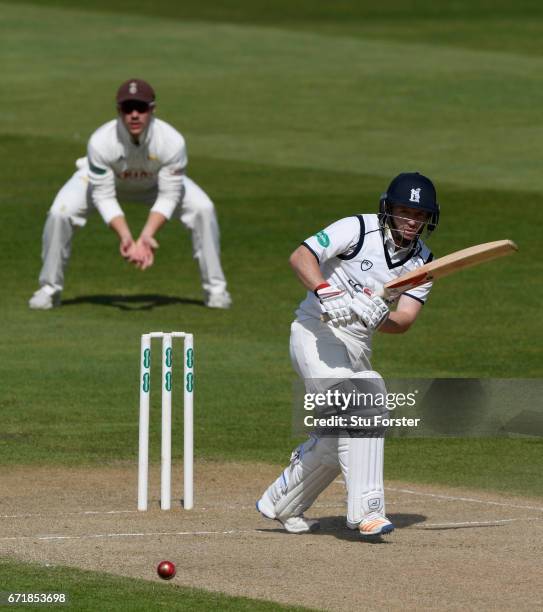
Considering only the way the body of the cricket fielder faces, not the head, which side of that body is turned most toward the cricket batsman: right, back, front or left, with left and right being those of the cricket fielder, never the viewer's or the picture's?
front

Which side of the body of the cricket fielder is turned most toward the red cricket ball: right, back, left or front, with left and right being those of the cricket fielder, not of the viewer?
front

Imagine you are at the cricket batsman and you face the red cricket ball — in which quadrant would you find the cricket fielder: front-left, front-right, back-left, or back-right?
back-right

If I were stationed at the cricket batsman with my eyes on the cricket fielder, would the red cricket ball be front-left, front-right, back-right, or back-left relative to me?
back-left

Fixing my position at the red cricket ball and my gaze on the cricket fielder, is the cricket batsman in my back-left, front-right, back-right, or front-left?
front-right

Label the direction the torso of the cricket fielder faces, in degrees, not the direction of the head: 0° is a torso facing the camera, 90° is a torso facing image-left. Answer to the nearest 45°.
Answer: approximately 0°

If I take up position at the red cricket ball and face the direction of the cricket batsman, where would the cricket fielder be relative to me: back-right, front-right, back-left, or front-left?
front-left
